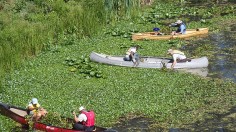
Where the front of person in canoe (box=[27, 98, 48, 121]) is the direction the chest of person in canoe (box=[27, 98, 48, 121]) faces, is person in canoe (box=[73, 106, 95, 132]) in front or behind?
in front

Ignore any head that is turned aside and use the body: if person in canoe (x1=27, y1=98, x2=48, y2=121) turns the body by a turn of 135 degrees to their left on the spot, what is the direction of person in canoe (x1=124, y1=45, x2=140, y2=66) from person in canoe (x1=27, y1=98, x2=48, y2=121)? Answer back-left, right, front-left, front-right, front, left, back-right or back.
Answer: front-right

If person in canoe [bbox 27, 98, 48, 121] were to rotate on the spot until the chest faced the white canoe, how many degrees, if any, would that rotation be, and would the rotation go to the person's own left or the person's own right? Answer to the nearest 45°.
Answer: approximately 90° to the person's own left

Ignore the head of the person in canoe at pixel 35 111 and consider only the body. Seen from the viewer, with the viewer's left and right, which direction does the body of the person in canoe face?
facing the viewer and to the right of the viewer

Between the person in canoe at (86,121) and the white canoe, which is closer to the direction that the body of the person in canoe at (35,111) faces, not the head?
the person in canoe
